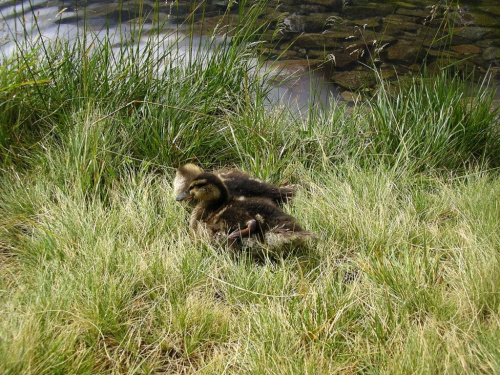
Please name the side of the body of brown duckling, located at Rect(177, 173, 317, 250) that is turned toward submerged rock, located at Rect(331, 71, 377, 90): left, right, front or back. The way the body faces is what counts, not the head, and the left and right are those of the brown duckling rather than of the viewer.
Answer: right

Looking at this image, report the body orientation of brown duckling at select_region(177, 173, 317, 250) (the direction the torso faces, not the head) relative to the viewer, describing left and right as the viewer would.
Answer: facing to the left of the viewer
